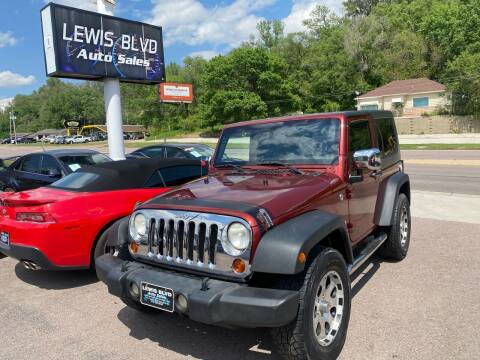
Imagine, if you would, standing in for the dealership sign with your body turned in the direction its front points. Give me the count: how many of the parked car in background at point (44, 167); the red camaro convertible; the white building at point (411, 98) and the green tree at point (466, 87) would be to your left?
2

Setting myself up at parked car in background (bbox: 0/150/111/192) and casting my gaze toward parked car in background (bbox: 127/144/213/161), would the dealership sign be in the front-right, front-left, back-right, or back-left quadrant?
front-left

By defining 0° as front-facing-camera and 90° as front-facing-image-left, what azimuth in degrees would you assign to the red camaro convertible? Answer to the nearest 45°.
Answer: approximately 225°

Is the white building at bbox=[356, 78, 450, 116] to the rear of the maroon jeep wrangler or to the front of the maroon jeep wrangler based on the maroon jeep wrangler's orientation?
to the rear

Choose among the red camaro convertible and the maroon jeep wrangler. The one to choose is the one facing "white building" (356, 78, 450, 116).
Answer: the red camaro convertible

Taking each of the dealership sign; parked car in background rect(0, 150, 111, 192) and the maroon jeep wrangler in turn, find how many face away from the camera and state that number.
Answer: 0

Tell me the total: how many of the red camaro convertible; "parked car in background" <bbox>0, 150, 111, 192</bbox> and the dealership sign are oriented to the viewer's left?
0

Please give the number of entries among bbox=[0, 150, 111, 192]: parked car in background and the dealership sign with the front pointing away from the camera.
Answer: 0

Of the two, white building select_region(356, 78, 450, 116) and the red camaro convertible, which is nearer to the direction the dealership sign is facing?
the red camaro convertible

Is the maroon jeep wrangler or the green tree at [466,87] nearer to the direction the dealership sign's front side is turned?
the maroon jeep wrangler

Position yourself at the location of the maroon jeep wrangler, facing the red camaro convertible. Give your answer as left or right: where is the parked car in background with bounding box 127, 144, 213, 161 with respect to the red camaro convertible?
right

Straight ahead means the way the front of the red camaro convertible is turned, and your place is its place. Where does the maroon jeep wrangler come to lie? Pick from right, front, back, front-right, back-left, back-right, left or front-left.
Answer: right

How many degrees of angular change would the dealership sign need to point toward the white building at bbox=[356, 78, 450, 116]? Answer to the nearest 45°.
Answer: approximately 90° to its left
